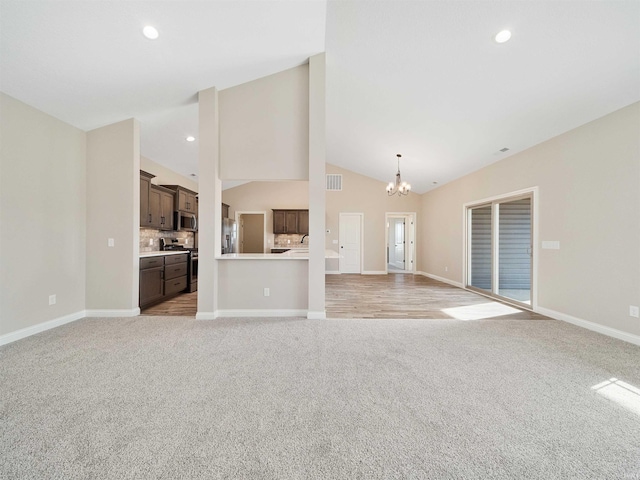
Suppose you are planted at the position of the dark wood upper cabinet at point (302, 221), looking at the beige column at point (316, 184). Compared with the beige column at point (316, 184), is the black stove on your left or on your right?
right

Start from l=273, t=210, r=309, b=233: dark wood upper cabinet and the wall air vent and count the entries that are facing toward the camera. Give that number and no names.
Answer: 2

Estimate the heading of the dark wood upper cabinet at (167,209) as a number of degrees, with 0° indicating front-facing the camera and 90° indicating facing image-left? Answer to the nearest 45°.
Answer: approximately 315°

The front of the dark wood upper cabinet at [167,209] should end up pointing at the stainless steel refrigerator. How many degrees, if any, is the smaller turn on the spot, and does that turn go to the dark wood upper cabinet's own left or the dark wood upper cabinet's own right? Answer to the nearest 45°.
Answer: approximately 90° to the dark wood upper cabinet's own left

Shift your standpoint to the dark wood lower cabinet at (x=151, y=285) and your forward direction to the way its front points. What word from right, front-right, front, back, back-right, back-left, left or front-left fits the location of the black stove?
left
